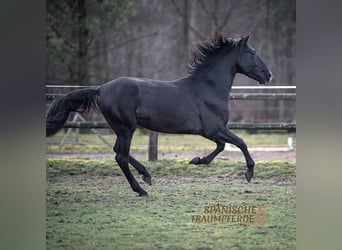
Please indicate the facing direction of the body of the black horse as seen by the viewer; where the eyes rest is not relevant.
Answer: to the viewer's right
